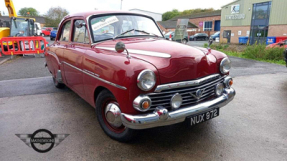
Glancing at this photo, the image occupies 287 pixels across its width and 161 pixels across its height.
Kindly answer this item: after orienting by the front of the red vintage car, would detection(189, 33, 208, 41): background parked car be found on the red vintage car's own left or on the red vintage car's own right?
on the red vintage car's own left

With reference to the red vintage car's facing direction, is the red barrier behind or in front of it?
behind

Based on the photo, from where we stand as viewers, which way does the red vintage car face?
facing the viewer and to the right of the viewer

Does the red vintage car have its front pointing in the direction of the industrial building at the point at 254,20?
no
